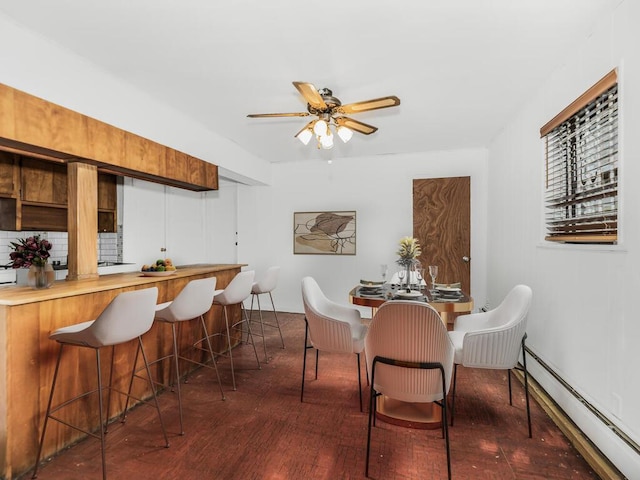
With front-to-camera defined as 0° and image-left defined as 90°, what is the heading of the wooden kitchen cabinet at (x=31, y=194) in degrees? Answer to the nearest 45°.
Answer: approximately 315°

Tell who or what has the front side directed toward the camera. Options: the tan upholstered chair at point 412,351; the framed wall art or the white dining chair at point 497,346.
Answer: the framed wall art

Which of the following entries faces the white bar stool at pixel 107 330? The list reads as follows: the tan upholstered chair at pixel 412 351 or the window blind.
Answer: the window blind

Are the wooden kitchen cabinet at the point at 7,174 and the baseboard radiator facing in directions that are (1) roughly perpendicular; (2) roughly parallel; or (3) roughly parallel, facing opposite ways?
roughly parallel, facing opposite ways

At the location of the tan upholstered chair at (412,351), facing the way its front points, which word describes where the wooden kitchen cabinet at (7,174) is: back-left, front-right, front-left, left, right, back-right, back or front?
left

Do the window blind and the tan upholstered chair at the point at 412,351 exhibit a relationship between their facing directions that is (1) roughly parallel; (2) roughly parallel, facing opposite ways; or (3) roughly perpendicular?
roughly perpendicular

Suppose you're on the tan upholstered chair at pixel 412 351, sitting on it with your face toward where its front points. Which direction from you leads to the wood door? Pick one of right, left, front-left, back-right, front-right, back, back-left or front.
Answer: front

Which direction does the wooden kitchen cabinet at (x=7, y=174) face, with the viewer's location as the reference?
facing the viewer and to the right of the viewer

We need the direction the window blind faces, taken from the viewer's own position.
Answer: facing the viewer and to the left of the viewer

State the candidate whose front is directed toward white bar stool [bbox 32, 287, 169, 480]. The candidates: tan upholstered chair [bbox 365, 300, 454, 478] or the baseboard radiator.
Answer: the baseboard radiator

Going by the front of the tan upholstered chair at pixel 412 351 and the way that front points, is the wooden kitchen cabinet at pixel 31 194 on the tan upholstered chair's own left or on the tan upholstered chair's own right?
on the tan upholstered chair's own left

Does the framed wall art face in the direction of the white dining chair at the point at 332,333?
yes

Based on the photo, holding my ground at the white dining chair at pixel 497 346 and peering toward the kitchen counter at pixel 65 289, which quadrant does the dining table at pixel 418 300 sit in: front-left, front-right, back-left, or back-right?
front-right

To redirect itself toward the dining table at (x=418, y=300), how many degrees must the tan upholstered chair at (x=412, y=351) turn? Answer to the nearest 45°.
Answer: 0° — it already faces it

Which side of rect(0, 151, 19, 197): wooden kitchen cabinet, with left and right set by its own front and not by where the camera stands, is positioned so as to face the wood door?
front

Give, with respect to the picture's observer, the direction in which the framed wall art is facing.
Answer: facing the viewer

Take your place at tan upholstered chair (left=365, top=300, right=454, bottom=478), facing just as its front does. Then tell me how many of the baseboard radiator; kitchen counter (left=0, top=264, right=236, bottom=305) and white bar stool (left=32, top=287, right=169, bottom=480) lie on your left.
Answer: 2

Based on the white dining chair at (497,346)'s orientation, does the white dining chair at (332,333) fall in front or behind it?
in front

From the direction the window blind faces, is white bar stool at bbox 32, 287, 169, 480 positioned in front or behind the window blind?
in front

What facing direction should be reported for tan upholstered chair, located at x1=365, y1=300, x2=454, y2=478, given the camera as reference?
facing away from the viewer
